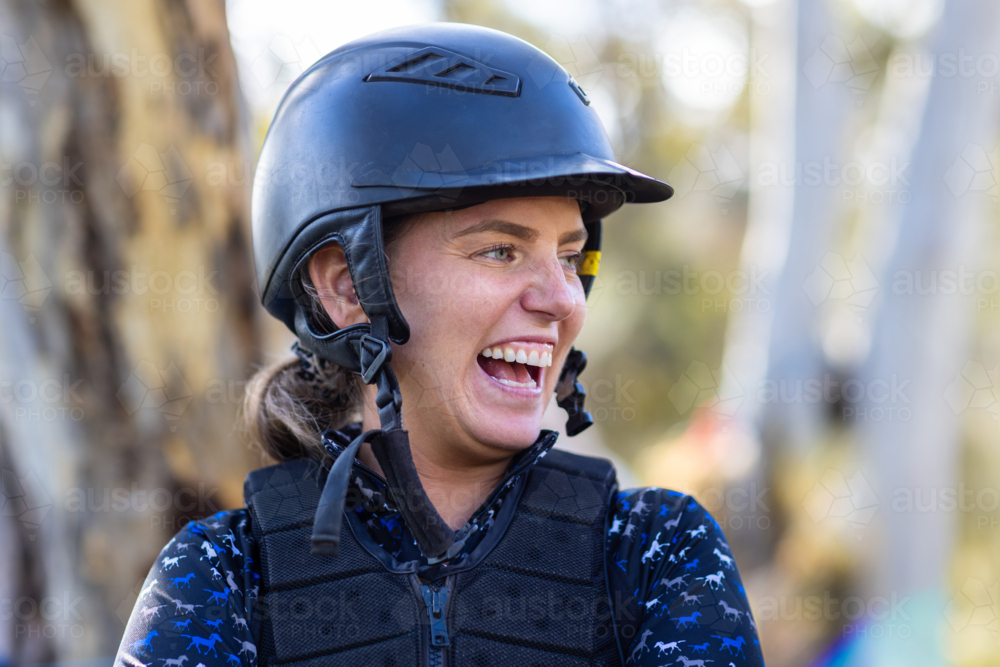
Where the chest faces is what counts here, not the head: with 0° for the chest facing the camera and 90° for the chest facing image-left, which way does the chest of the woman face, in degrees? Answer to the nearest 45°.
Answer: approximately 0°

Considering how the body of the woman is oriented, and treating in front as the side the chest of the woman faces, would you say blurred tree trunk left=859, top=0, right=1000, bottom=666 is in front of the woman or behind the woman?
behind

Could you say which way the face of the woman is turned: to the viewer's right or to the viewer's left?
to the viewer's right

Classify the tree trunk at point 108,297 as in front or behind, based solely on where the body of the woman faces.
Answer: behind
